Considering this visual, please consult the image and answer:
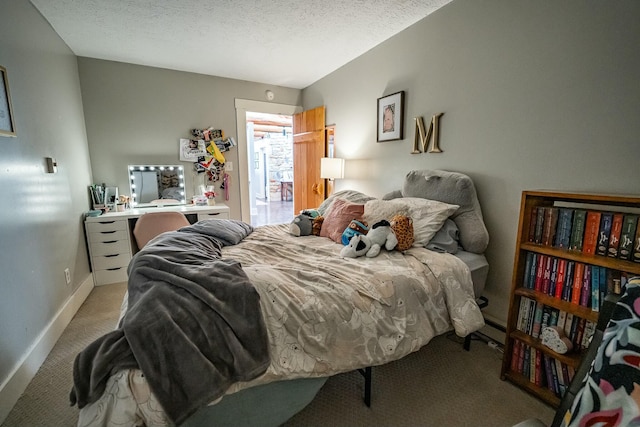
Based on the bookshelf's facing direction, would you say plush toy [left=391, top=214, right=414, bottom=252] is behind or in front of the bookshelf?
in front

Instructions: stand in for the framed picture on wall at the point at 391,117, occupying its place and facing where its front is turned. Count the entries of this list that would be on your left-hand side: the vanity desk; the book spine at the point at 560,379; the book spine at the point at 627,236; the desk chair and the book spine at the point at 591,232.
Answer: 3

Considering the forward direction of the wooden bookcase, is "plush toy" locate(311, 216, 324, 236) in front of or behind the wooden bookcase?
in front

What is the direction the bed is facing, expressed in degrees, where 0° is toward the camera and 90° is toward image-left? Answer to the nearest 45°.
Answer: approximately 45°

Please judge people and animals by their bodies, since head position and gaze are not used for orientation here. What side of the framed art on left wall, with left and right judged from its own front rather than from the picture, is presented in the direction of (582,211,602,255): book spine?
front

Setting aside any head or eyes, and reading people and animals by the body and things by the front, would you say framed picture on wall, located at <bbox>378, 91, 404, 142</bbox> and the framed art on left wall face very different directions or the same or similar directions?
very different directions

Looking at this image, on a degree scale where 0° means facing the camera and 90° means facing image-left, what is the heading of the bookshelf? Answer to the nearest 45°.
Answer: approximately 45°

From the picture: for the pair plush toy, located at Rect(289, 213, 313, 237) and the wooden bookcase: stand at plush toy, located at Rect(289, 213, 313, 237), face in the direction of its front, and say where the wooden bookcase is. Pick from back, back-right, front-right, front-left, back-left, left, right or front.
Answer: left

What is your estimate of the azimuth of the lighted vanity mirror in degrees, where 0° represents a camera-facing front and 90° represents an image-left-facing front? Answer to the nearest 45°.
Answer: approximately 0°

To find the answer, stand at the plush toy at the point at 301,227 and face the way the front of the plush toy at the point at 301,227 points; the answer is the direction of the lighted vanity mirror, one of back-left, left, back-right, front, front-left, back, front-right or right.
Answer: right

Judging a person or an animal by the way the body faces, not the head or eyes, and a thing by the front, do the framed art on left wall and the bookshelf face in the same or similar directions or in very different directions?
very different directions

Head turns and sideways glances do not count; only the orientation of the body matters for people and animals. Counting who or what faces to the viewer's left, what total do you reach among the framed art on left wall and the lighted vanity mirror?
0

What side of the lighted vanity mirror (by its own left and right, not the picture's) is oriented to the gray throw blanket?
front

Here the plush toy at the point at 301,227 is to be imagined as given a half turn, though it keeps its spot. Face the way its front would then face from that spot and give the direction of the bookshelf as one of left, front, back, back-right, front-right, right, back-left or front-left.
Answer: right

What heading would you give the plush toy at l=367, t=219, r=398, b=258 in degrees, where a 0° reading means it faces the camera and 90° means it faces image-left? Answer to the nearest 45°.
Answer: approximately 45°
